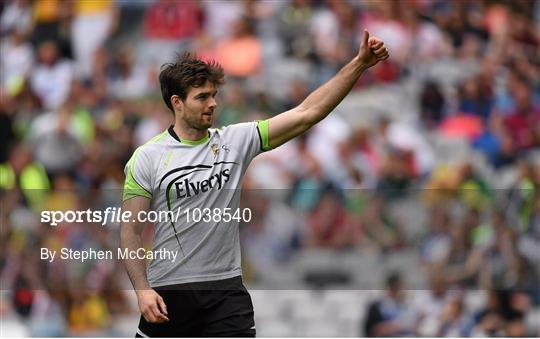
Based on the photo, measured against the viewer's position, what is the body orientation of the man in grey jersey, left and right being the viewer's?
facing the viewer and to the right of the viewer
